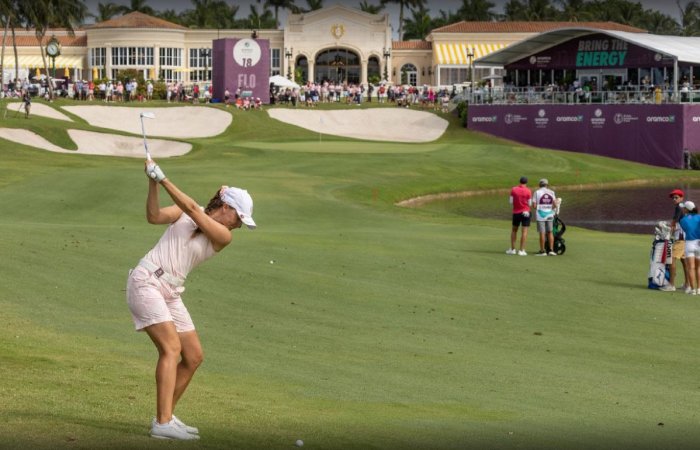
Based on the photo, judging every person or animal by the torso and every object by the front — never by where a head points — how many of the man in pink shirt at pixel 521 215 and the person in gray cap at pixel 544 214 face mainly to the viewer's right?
0

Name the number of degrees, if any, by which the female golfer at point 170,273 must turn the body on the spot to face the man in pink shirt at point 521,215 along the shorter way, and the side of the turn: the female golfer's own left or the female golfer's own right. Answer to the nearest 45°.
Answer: approximately 90° to the female golfer's own left

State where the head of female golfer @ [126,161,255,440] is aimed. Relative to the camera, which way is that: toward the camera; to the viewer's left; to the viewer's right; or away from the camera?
to the viewer's right

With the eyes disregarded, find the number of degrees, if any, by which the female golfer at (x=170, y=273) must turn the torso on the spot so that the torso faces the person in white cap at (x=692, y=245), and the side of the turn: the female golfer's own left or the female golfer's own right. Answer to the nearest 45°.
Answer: approximately 45° to the female golfer's own left

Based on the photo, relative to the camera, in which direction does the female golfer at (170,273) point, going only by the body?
to the viewer's right
